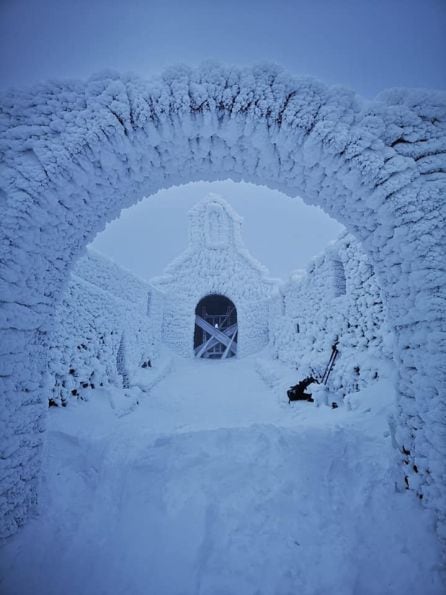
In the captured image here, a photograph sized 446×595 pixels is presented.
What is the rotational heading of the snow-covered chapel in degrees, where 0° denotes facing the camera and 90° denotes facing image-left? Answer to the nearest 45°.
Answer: approximately 0°

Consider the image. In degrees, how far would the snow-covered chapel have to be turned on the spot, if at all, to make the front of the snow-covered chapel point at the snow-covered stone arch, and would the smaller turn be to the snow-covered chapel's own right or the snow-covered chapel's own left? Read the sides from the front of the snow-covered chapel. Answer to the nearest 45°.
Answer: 0° — it already faces it
